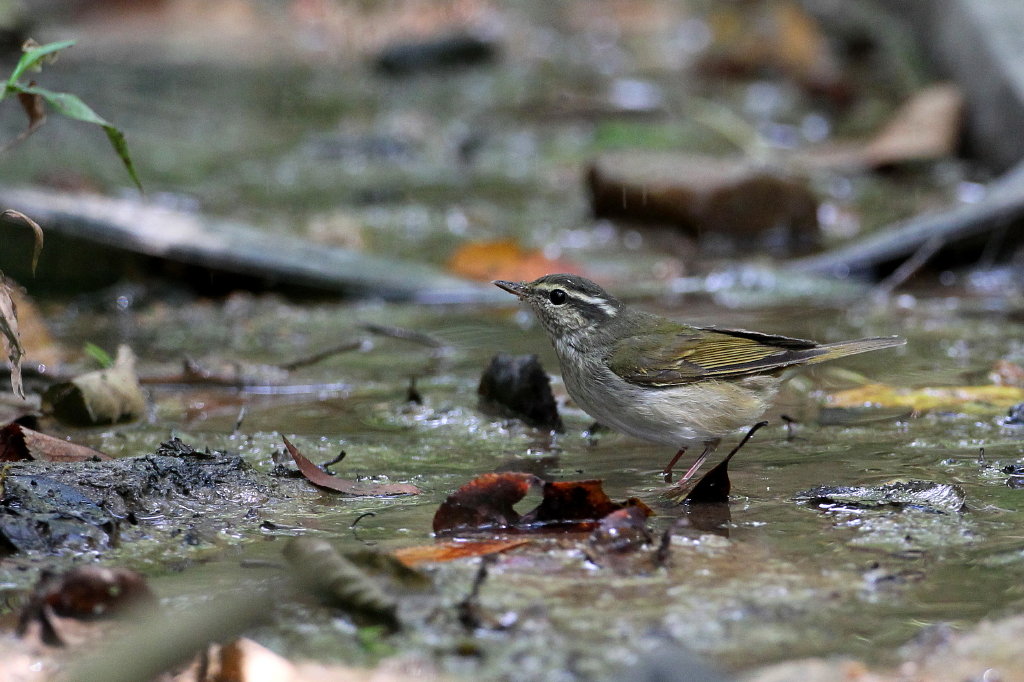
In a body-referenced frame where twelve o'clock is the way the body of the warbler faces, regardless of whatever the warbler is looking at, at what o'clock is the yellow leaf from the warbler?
The yellow leaf is roughly at 5 o'clock from the warbler.

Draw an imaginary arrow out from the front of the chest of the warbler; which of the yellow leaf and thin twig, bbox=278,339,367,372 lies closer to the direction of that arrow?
the thin twig

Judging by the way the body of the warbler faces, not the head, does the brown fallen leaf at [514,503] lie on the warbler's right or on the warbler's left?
on the warbler's left

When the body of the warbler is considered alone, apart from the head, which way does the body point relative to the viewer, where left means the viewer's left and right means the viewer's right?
facing to the left of the viewer

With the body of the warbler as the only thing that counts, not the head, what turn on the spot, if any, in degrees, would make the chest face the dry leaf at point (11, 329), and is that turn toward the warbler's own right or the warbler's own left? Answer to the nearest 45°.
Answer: approximately 45° to the warbler's own left

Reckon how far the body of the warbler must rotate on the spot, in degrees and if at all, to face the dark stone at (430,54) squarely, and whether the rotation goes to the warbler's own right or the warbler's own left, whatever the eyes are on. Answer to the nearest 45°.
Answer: approximately 90° to the warbler's own right

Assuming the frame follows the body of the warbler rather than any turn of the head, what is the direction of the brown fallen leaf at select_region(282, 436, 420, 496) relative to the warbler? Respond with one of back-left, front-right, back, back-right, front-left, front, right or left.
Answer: front-left

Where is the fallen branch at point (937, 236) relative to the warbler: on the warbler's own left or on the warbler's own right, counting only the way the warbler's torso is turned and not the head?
on the warbler's own right
